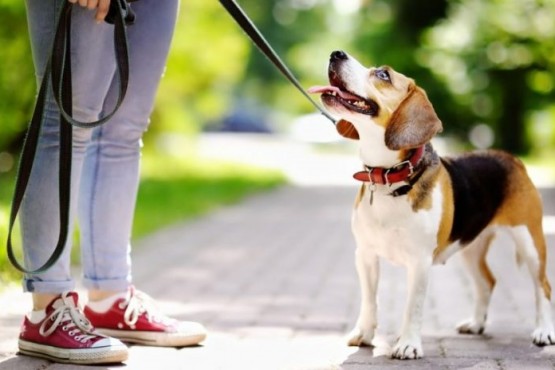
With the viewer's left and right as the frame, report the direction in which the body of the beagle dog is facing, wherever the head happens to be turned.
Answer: facing the viewer and to the left of the viewer
